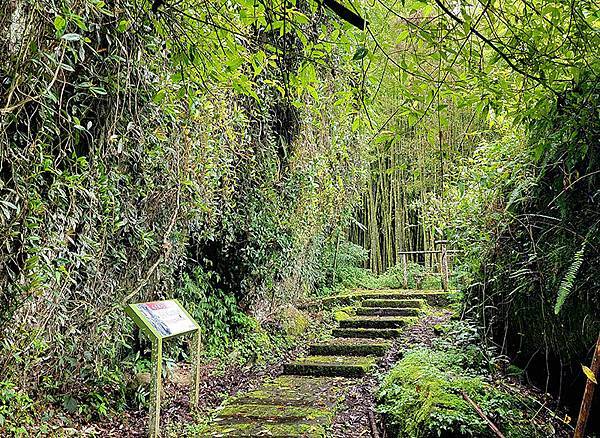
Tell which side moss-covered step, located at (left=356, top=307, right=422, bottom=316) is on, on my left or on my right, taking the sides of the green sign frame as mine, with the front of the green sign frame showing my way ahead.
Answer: on my left

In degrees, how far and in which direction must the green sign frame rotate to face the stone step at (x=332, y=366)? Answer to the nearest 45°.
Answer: approximately 90° to its left

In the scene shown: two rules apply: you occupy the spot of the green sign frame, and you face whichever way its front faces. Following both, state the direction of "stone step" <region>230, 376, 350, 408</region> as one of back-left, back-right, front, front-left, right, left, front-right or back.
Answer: left

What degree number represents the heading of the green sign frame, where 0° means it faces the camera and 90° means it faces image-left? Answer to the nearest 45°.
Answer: approximately 315°

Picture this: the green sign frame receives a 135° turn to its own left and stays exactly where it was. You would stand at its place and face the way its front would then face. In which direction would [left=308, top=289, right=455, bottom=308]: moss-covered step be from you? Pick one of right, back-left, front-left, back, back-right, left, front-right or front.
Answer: front-right

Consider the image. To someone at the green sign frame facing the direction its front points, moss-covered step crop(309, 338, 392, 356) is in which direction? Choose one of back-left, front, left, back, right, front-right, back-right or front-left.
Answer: left

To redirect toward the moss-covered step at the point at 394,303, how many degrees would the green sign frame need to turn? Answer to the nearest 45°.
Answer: approximately 90° to its left

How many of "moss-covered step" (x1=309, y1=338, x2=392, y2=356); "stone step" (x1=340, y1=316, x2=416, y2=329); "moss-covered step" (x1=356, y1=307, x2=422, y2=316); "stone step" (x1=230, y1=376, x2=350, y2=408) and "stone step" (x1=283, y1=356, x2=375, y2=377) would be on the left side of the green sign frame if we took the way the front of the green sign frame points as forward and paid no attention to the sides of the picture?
5
